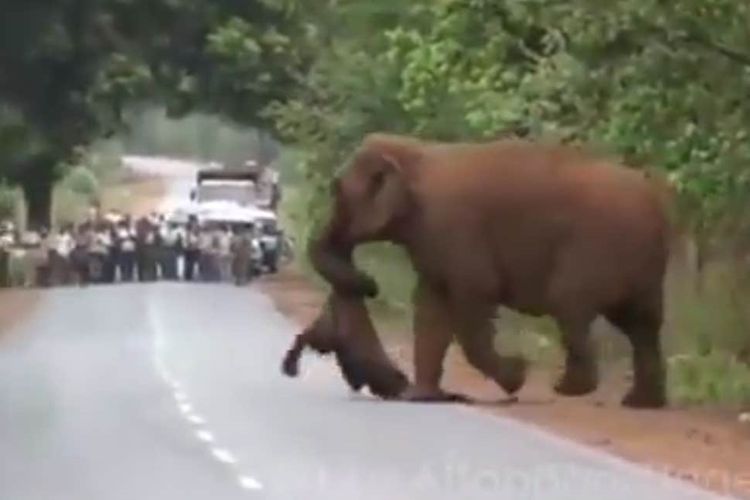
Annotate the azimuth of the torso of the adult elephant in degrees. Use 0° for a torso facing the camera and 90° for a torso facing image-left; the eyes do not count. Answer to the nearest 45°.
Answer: approximately 90°
